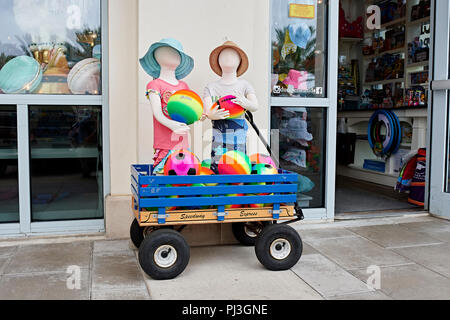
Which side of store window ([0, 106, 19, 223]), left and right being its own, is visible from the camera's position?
front

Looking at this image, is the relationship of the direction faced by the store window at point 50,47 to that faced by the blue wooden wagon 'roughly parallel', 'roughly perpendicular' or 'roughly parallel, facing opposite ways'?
roughly perpendicular

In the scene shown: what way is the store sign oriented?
toward the camera

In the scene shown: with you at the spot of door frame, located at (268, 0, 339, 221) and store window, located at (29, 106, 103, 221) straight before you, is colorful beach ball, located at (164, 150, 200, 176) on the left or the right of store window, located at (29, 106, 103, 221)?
left

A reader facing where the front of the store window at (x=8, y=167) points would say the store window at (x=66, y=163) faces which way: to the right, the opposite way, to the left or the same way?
the same way

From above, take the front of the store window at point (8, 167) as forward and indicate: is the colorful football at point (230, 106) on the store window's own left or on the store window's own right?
on the store window's own left

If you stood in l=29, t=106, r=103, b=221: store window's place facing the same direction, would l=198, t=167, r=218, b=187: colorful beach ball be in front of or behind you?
in front

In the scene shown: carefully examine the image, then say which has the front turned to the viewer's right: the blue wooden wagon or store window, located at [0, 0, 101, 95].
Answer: the blue wooden wagon

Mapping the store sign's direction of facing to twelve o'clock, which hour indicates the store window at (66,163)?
The store window is roughly at 2 o'clock from the store sign.

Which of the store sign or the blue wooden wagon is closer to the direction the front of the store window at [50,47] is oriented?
the blue wooden wagon

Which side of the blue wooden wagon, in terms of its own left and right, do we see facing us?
right

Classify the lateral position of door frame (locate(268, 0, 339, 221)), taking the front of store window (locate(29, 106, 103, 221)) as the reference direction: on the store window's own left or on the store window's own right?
on the store window's own left

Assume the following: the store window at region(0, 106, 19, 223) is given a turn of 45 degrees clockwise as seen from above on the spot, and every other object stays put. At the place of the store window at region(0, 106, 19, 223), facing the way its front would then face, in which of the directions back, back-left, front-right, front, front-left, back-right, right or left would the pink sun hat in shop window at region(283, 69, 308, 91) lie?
back-left

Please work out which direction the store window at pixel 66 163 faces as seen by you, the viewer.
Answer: facing the viewer

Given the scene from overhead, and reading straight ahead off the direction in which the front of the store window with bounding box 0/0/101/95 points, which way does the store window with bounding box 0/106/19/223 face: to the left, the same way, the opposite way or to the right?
the same way

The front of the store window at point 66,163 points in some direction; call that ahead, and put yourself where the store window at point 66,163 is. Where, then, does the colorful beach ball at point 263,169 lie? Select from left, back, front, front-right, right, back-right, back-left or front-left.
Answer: front-left

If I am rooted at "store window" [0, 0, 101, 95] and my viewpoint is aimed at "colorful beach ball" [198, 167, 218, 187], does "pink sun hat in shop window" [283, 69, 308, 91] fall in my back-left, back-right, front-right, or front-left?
front-left
